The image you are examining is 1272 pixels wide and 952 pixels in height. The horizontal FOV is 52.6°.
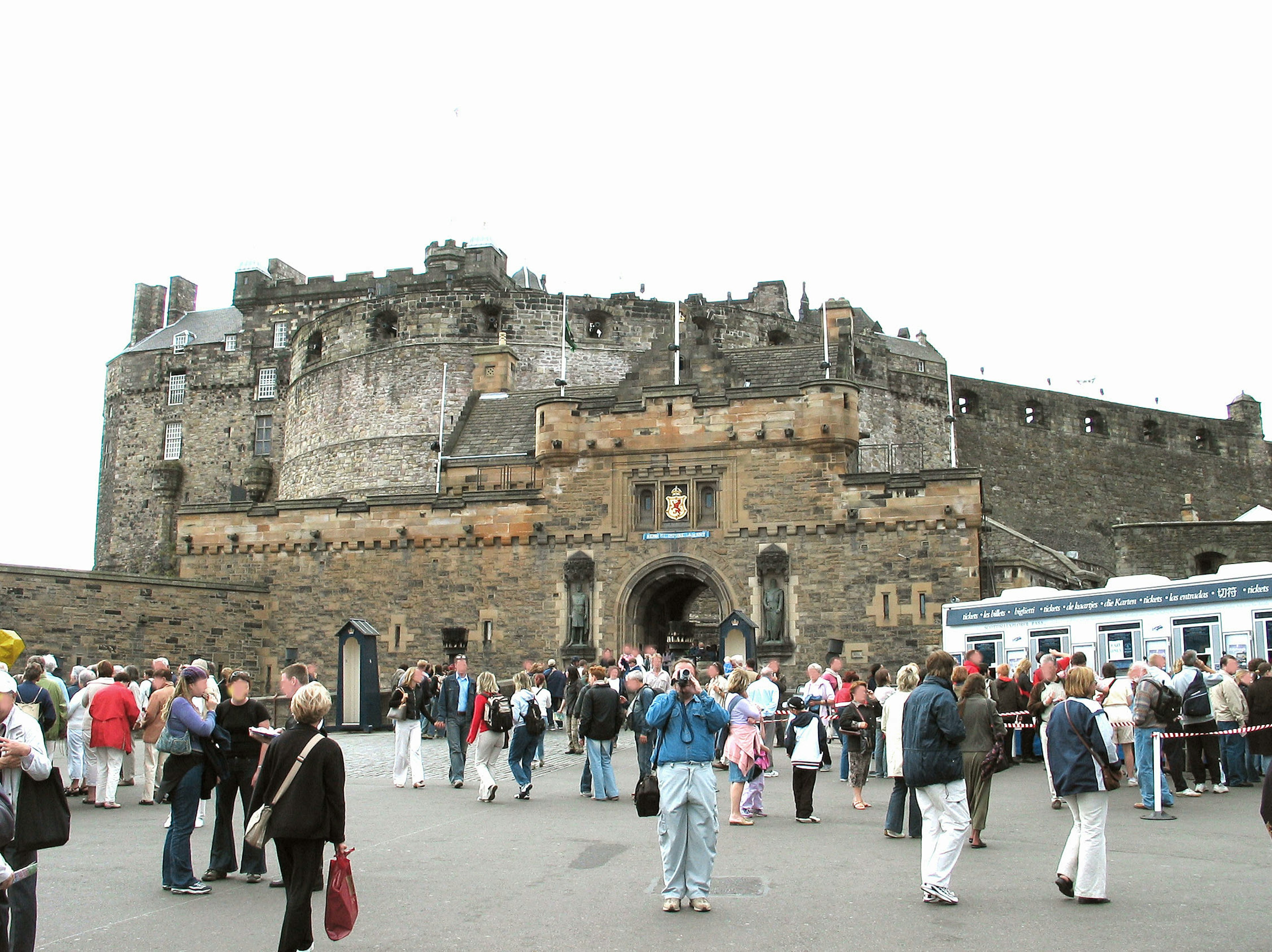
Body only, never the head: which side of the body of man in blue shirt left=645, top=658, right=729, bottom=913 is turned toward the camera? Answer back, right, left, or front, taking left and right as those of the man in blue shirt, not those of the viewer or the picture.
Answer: front

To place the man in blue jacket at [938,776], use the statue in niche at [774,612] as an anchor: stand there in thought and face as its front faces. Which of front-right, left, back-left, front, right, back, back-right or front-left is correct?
front

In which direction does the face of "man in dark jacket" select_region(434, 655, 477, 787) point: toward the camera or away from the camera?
toward the camera

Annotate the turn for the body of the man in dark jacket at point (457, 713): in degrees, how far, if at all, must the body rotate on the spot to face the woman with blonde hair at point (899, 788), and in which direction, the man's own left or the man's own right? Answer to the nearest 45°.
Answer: approximately 45° to the man's own left

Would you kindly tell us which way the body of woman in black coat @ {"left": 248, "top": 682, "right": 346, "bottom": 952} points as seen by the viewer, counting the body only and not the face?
away from the camera

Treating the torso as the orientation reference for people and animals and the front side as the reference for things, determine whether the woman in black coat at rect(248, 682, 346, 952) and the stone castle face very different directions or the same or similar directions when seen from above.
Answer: very different directions

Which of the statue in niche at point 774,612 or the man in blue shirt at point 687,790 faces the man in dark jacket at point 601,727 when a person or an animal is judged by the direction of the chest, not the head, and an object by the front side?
the statue in niche

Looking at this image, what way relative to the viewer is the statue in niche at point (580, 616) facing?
toward the camera

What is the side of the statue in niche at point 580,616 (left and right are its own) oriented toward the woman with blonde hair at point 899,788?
front

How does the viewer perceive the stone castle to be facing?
facing the viewer

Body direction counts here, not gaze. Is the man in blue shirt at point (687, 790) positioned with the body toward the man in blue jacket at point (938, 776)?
no

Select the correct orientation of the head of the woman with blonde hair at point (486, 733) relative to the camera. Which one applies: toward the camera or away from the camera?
away from the camera

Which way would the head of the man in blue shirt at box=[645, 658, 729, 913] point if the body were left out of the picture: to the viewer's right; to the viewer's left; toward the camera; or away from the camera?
toward the camera

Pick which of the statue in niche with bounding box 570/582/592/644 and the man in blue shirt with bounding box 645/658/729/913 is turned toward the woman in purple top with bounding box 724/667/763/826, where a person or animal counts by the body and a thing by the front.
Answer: the statue in niche

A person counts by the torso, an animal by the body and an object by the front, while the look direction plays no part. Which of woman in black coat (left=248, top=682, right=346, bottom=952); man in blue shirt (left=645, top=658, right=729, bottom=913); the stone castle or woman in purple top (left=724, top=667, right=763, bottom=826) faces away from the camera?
the woman in black coat
